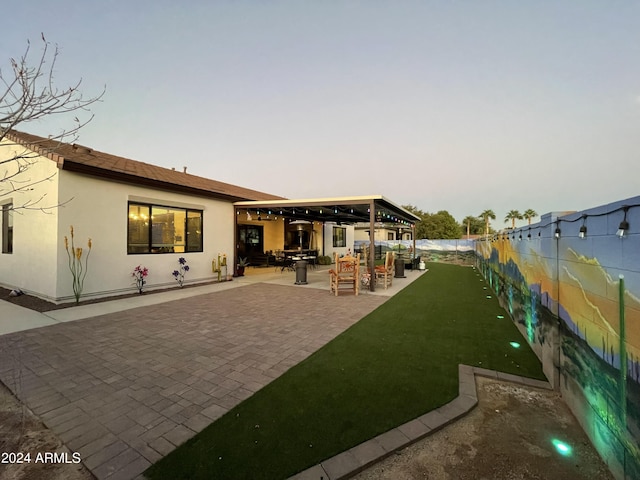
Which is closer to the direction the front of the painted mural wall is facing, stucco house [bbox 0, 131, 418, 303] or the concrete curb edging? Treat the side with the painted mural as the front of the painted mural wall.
the stucco house

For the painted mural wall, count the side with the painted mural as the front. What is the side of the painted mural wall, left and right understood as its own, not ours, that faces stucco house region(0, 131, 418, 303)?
front

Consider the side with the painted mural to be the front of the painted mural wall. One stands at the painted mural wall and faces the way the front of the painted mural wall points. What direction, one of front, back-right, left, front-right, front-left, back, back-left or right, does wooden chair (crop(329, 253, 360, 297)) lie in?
front-right

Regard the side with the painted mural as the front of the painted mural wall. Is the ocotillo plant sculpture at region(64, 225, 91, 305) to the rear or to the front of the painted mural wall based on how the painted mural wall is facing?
to the front

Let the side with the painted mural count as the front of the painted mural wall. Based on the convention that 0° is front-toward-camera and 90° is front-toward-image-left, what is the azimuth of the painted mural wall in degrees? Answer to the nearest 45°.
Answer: approximately 90°
